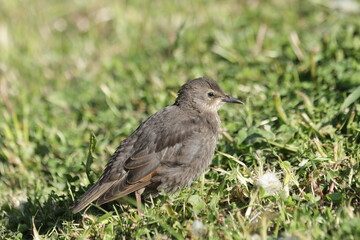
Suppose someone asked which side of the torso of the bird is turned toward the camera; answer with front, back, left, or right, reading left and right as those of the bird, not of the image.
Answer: right
